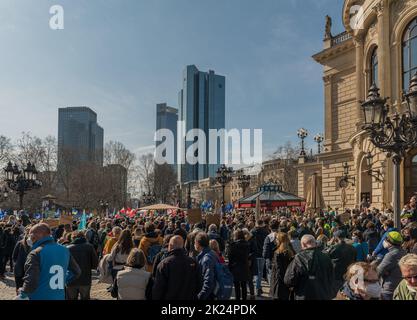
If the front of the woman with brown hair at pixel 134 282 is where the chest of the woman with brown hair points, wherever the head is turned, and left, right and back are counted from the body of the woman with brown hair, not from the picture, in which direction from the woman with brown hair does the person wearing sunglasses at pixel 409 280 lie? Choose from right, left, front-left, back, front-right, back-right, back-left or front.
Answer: back-right

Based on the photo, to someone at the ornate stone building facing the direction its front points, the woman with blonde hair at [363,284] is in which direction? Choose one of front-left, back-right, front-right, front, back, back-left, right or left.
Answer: front-left

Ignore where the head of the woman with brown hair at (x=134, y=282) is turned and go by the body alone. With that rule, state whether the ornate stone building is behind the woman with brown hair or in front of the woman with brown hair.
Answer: in front

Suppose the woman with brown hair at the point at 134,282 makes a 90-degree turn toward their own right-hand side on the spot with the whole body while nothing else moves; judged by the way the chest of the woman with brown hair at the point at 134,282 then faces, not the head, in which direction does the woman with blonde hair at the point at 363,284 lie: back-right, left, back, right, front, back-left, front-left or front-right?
front-right

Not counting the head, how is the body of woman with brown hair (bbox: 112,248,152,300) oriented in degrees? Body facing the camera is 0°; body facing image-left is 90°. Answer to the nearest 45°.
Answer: approximately 180°

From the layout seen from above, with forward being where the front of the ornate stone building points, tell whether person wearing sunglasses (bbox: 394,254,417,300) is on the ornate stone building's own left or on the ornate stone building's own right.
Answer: on the ornate stone building's own left

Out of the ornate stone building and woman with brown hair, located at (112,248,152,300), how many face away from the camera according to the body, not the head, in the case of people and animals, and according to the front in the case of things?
1

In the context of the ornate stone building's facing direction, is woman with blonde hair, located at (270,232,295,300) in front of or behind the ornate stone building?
in front

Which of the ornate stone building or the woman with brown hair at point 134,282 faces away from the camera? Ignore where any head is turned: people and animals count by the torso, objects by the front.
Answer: the woman with brown hair

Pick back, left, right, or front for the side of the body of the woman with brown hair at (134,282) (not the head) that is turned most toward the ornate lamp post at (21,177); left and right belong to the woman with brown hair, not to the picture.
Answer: front

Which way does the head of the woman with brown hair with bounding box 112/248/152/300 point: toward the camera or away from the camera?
away from the camera
